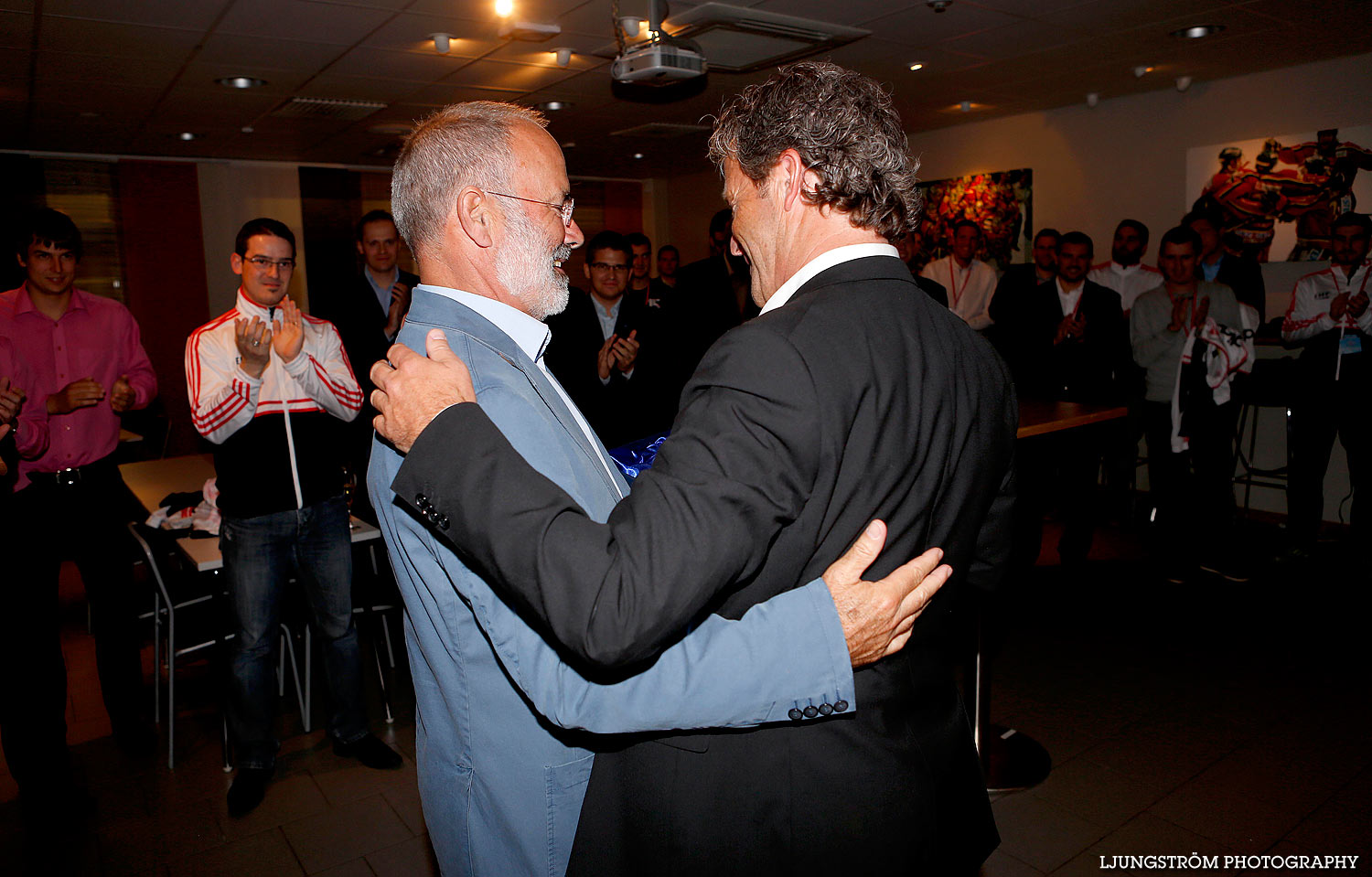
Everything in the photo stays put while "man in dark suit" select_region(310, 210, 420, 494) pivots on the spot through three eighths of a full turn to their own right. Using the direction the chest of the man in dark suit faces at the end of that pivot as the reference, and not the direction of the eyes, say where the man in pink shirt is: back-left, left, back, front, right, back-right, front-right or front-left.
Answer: front-left

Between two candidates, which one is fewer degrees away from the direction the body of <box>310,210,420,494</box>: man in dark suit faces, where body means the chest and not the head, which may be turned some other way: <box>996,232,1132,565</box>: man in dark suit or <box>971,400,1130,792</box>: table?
the table

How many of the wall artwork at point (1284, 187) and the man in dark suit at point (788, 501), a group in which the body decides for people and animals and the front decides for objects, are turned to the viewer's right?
0

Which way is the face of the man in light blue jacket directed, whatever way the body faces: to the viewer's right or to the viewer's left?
to the viewer's right

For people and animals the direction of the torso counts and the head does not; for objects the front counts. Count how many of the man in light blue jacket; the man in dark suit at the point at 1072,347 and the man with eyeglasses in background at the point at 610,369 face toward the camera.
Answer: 2

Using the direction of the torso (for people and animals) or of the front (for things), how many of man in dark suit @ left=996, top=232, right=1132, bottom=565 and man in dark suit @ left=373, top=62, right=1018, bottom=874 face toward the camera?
1

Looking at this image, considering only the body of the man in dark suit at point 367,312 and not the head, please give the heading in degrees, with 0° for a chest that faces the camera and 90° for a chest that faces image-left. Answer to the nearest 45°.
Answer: approximately 315°
